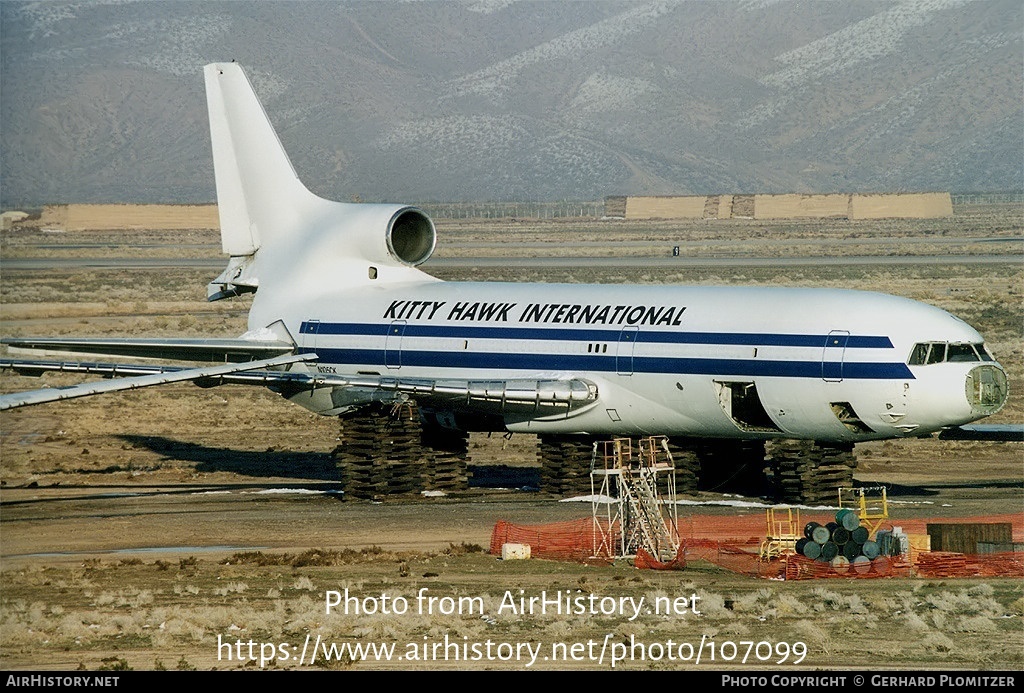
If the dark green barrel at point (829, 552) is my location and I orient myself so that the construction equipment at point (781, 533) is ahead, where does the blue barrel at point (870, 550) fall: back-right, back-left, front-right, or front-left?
back-right

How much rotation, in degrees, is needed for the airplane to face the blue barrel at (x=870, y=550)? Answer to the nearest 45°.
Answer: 0° — it already faces it

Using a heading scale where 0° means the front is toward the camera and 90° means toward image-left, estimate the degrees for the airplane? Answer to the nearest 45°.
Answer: approximately 315°
